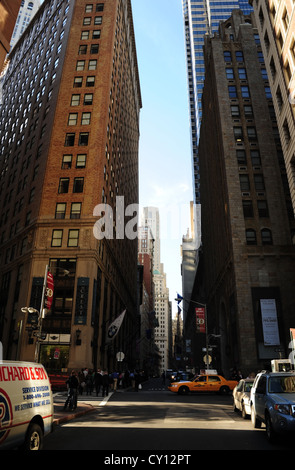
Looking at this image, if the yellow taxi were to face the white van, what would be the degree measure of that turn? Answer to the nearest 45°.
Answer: approximately 90° to its left

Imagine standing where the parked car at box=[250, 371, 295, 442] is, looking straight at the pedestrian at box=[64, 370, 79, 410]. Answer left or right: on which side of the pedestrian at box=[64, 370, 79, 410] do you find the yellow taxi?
right

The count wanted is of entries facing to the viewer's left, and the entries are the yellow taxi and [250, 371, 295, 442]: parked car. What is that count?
1

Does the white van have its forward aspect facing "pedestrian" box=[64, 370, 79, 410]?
no

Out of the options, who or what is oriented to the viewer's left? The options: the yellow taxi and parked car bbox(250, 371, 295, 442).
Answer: the yellow taxi

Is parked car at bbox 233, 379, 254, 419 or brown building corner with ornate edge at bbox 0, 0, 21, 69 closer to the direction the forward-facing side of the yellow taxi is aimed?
the brown building corner with ornate edge

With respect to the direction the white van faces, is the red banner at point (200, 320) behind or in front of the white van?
behind

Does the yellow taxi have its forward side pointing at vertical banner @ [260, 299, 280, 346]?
no

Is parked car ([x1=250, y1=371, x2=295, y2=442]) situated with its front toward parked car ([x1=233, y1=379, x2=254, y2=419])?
no

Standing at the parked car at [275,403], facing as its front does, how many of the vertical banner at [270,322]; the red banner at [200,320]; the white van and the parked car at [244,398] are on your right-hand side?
1

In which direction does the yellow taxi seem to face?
to the viewer's left
